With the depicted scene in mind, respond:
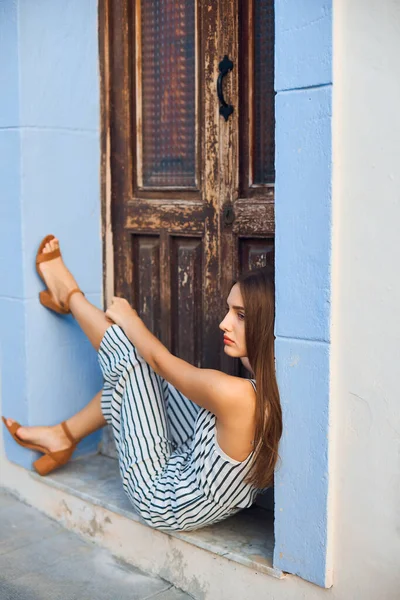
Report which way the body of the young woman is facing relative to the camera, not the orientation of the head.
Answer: to the viewer's left

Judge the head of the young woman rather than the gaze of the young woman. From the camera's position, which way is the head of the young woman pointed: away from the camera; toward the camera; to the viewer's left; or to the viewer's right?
to the viewer's left
